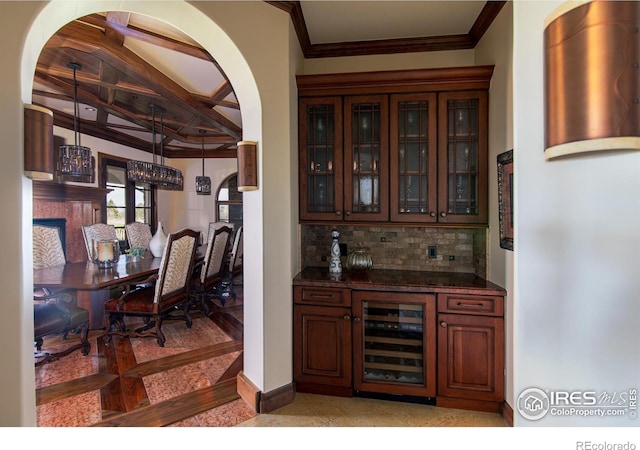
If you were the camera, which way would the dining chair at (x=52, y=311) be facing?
facing away from the viewer and to the right of the viewer

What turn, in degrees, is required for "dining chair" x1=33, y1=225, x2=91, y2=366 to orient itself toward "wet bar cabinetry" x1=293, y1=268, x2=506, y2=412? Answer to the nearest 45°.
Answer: approximately 90° to its right

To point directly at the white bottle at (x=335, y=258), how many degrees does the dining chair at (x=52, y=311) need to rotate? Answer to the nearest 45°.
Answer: approximately 90° to its right

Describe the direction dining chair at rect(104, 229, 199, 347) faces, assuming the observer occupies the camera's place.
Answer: facing away from the viewer and to the left of the viewer

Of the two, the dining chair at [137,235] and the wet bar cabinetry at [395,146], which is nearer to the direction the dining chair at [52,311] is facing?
the dining chair

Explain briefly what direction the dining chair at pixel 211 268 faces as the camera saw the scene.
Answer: facing away from the viewer and to the left of the viewer
